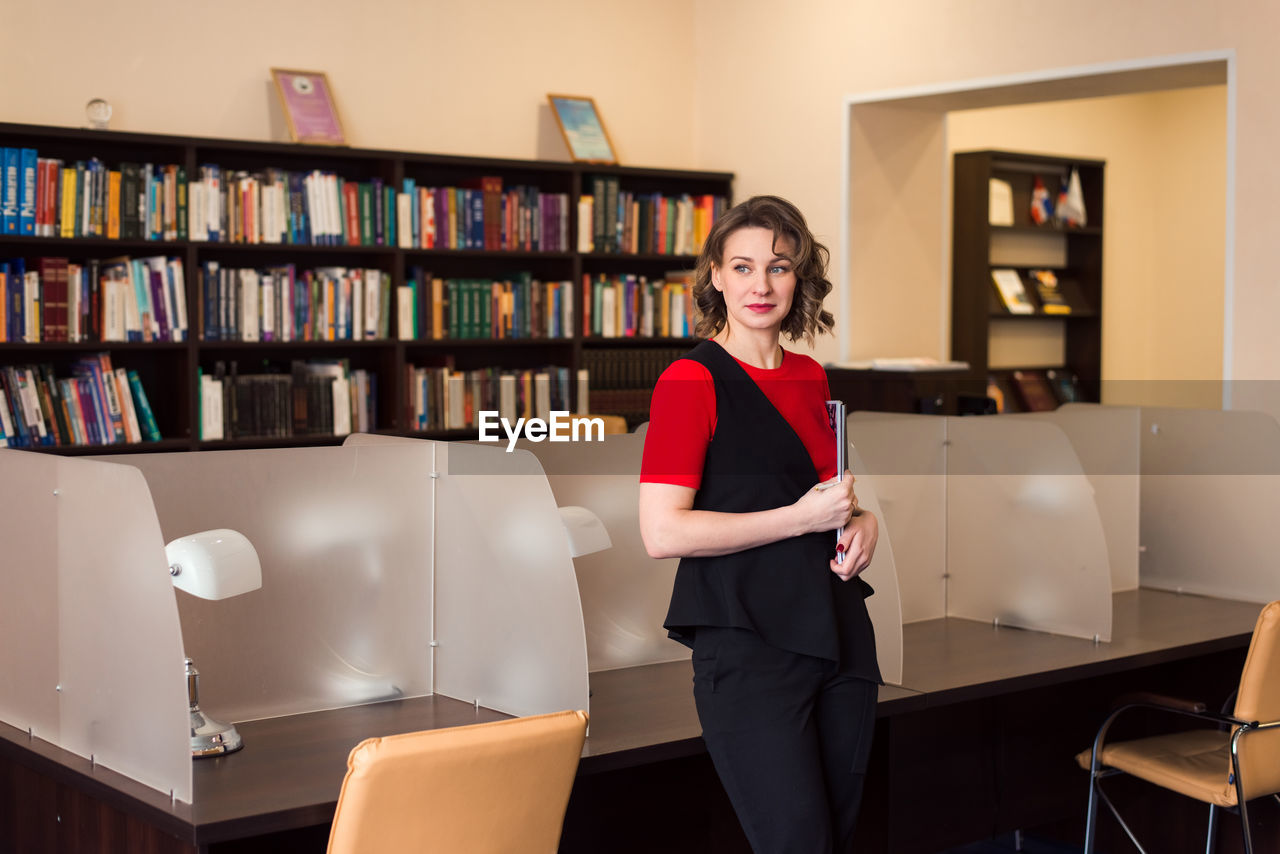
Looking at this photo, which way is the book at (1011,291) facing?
toward the camera

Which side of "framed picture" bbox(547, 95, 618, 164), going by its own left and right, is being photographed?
front

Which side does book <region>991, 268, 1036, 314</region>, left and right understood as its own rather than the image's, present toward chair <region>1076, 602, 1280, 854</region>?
front

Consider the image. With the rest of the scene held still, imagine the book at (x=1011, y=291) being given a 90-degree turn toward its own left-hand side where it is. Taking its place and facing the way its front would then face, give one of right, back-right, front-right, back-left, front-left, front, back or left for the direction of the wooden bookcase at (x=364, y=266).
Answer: back-right

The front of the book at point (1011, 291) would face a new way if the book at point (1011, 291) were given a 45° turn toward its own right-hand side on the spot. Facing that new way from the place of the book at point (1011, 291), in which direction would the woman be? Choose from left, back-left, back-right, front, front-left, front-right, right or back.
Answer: front-left

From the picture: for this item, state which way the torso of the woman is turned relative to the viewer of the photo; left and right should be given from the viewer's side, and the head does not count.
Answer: facing the viewer and to the right of the viewer

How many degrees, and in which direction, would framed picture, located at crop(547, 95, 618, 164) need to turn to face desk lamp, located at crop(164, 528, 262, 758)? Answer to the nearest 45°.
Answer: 0° — it already faces it

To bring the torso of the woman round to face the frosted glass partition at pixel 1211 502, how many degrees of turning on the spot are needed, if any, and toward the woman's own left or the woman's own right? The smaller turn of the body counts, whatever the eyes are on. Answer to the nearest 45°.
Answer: approximately 90° to the woman's own left

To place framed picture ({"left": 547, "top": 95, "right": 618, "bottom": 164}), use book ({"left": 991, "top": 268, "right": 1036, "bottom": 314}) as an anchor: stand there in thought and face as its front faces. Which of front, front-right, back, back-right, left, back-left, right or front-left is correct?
front-right

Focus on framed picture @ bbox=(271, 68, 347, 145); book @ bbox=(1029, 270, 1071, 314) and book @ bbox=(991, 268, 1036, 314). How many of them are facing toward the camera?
3

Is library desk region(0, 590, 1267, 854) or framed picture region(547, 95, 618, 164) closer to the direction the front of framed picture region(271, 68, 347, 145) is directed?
the library desk

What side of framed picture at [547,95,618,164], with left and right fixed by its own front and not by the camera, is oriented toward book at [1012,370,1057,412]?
left

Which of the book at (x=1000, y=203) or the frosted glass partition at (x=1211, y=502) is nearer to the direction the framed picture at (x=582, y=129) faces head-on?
the frosted glass partition

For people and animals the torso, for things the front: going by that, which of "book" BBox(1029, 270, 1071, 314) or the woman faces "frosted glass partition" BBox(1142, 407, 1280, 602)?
the book

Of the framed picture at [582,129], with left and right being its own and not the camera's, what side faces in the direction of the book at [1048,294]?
left

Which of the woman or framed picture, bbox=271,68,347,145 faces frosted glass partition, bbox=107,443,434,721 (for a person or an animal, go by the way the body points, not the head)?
the framed picture
